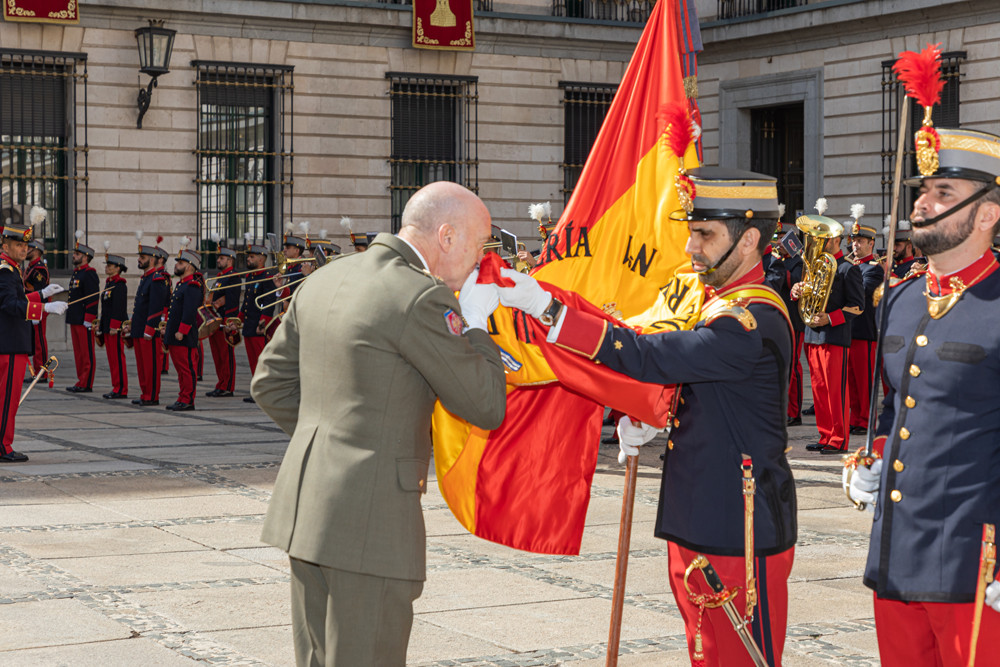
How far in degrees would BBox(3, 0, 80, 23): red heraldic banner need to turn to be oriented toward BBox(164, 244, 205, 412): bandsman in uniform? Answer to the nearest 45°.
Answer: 0° — it already faces them

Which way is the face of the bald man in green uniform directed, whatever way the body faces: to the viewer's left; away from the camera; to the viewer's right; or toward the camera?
to the viewer's right

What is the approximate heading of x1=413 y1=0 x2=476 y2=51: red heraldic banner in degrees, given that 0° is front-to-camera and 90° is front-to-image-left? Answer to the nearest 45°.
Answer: approximately 0°

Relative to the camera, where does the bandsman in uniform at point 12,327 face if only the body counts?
to the viewer's right

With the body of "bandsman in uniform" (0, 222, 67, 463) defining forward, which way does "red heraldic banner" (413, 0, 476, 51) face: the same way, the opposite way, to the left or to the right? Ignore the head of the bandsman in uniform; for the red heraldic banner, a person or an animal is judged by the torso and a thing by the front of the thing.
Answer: to the right

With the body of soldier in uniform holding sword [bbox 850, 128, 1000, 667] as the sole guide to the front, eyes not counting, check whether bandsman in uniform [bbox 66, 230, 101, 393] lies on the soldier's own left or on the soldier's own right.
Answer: on the soldier's own right
